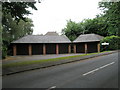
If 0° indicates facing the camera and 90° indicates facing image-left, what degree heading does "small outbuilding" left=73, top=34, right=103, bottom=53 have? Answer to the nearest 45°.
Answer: approximately 0°

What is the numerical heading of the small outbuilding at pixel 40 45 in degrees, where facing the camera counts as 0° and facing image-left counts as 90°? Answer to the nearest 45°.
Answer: approximately 0°

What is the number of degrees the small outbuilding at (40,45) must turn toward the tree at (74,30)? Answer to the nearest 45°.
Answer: approximately 135° to its left

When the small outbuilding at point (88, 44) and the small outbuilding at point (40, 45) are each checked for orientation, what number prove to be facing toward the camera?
2

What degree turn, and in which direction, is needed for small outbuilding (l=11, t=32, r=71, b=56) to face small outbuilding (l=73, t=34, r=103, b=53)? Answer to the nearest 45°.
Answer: approximately 90° to its left
